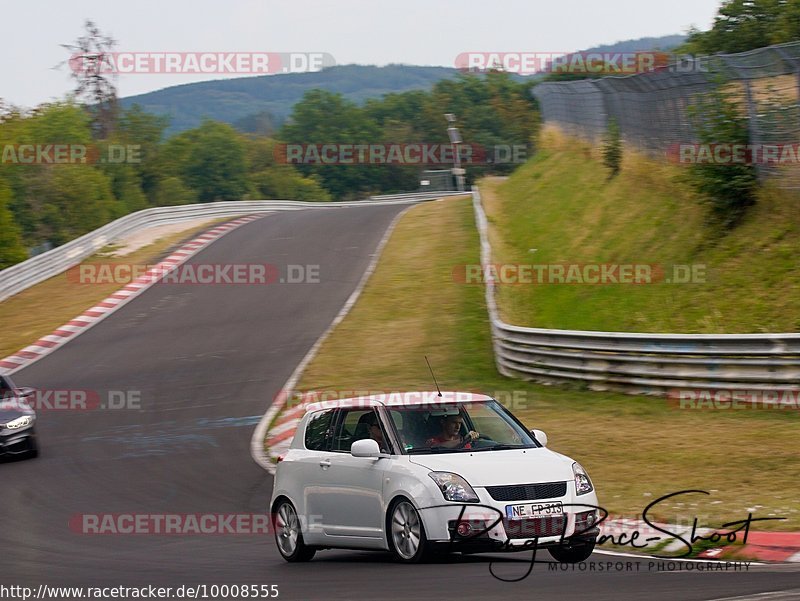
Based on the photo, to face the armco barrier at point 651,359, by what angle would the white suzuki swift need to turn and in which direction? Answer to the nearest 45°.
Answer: approximately 135° to its left

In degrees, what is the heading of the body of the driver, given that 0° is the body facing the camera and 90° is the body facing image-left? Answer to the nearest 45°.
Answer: approximately 315°

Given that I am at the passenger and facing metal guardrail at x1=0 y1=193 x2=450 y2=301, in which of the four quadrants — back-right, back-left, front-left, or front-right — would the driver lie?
front-right

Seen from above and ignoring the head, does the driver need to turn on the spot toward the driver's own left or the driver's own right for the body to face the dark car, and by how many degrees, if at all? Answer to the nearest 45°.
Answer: approximately 180°

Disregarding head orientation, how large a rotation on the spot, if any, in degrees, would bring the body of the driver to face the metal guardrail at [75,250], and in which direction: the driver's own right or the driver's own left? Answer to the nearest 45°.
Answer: approximately 180°

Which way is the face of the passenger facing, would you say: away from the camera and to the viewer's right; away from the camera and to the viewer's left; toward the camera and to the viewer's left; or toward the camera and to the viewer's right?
toward the camera and to the viewer's right

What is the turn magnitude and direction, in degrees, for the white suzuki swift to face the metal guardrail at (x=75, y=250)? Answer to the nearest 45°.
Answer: approximately 135° to its left

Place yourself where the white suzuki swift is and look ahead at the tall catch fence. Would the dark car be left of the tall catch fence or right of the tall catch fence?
left

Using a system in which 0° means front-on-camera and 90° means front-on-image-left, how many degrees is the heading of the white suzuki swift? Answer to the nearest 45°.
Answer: approximately 315°

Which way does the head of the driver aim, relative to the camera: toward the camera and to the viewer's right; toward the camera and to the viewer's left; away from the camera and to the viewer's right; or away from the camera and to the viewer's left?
toward the camera and to the viewer's right
